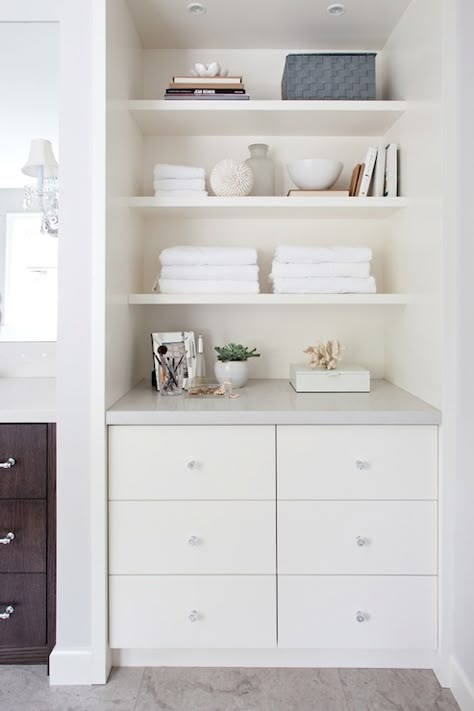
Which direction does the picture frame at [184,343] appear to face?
toward the camera

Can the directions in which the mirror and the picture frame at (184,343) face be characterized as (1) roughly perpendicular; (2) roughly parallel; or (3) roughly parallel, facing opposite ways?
roughly parallel

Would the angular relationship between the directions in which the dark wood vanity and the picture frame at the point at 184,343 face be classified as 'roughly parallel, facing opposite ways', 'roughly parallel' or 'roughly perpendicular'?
roughly parallel

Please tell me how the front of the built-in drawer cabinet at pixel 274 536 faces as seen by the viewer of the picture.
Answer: facing the viewer

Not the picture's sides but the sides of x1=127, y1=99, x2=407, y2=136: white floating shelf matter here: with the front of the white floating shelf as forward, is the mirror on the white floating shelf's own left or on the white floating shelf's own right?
on the white floating shelf's own right

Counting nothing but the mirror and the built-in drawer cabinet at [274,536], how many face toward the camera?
2

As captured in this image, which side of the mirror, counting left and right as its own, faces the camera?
front

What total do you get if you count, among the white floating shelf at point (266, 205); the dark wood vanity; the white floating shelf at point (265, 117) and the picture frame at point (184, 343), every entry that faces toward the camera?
4

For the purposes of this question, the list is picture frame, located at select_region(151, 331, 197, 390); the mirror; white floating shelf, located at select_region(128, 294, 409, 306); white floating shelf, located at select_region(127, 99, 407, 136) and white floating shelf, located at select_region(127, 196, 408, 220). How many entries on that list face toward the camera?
5

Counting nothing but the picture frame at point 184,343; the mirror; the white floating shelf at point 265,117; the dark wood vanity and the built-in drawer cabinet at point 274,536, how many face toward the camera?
5
